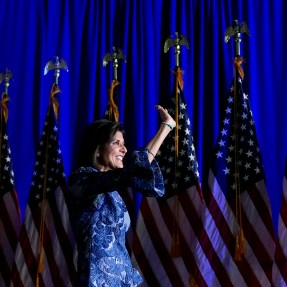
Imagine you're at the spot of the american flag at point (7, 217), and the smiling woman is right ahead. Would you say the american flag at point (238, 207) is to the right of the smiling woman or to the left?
left

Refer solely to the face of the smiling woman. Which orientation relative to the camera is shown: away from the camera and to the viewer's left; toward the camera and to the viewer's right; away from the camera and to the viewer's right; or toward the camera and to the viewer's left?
toward the camera and to the viewer's right

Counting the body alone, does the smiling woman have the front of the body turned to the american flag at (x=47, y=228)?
no

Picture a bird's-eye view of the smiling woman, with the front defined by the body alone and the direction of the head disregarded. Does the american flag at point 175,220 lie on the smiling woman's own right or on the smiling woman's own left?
on the smiling woman's own left
